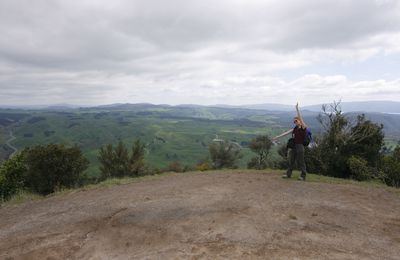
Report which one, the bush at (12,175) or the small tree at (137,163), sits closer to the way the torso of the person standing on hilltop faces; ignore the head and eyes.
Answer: the bush

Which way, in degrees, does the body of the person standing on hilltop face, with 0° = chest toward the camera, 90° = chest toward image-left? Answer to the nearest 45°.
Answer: approximately 45°

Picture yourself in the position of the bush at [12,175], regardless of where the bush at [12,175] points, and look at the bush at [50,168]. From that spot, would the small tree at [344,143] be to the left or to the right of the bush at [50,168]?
right

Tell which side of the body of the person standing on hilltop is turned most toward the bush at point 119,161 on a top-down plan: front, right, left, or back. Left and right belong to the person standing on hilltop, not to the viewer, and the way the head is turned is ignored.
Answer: right

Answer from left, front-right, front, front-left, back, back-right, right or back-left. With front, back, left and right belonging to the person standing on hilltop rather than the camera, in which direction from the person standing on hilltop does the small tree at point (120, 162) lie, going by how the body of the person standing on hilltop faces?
right

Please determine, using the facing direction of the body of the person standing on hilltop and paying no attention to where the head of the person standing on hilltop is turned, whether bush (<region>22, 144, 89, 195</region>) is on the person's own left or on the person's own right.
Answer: on the person's own right

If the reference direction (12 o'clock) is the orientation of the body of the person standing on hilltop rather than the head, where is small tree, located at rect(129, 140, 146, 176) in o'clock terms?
The small tree is roughly at 3 o'clock from the person standing on hilltop.

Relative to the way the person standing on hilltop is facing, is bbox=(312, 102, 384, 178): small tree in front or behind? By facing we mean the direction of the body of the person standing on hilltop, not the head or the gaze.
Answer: behind

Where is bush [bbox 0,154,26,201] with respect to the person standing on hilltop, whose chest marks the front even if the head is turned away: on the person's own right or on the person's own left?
on the person's own right

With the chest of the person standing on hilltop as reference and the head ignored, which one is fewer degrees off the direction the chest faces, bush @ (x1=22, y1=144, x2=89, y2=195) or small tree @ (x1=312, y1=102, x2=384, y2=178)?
the bush

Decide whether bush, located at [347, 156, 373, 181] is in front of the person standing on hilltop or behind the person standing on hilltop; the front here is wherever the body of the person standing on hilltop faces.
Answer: behind
